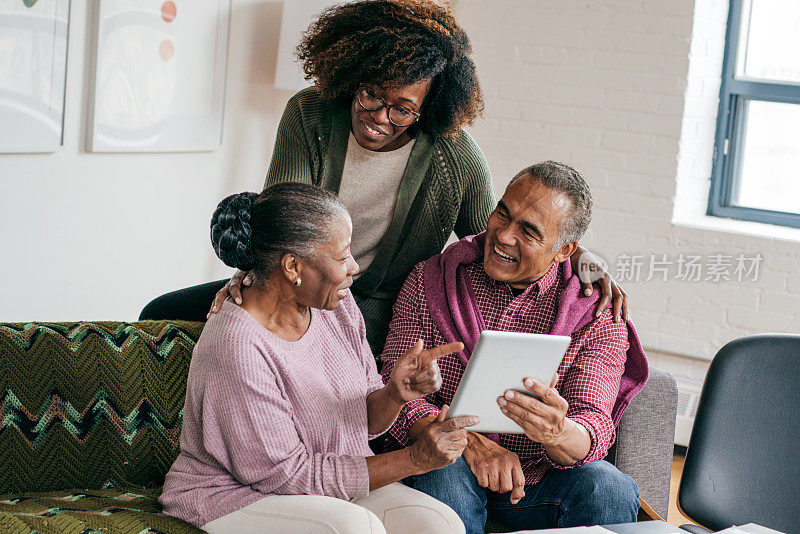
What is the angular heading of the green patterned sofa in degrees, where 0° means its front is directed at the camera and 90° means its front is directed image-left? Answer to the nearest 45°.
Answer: approximately 0°

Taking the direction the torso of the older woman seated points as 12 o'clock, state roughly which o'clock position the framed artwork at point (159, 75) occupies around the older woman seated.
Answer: The framed artwork is roughly at 7 o'clock from the older woman seated.

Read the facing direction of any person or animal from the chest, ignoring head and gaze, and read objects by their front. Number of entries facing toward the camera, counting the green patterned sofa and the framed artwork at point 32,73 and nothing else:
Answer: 2

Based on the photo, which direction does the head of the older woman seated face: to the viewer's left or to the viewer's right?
to the viewer's right

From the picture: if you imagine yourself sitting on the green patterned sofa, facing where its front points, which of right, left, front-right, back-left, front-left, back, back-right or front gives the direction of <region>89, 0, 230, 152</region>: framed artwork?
back

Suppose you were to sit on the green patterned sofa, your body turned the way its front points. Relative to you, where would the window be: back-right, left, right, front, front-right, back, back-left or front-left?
back-left

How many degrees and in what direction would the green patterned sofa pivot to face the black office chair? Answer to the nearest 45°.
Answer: approximately 90° to its left

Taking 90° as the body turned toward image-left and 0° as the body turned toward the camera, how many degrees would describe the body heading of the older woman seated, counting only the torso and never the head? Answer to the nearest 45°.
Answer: approximately 315°

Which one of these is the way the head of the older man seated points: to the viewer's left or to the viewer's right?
to the viewer's left

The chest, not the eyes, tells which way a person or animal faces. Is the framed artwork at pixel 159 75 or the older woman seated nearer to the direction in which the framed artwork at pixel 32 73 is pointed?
the older woman seated
